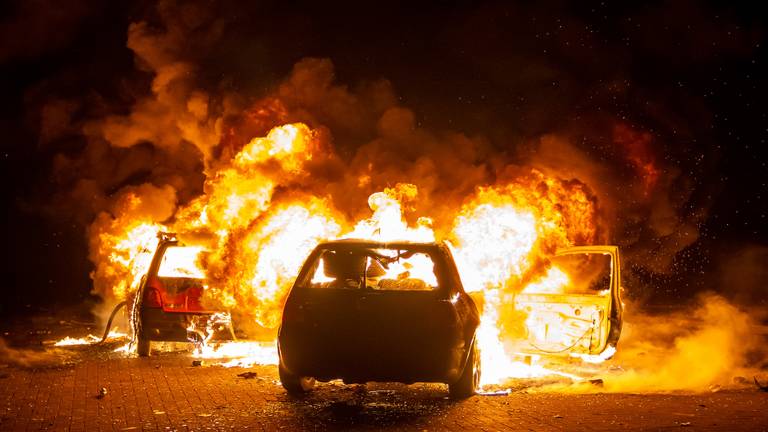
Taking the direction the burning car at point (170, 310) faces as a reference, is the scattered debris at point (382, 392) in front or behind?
behind

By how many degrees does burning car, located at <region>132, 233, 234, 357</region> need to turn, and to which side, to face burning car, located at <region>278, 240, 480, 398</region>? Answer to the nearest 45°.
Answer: approximately 135° to its right

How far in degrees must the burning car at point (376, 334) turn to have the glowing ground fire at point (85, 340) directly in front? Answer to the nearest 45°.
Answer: approximately 45° to its left

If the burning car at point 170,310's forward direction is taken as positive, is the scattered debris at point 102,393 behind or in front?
behind

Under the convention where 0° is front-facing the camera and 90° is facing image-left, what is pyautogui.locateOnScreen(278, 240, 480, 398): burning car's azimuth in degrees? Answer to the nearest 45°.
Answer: approximately 180°

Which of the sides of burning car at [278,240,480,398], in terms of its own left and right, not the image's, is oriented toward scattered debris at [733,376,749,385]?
right

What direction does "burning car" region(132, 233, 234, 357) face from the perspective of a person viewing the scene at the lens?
facing away from the viewer

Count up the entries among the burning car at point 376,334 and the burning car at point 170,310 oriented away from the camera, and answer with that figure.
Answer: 2
